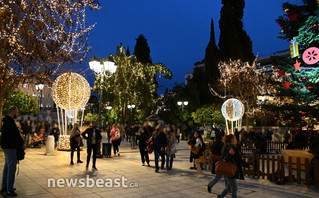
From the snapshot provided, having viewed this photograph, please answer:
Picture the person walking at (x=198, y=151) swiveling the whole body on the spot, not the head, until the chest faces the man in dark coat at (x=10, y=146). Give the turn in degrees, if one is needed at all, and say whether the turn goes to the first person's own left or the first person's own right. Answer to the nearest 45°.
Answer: approximately 45° to the first person's own left

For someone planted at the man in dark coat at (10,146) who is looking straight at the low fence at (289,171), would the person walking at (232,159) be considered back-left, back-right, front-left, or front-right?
front-right
